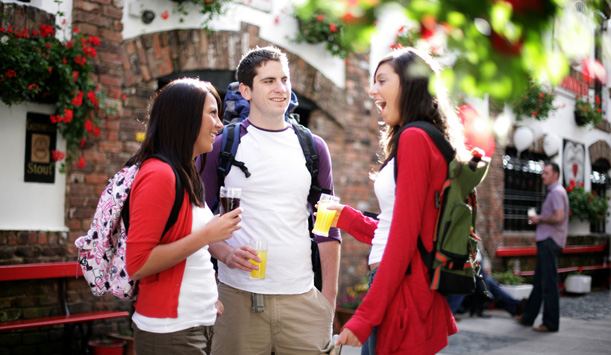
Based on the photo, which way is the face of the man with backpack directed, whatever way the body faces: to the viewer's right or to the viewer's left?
to the viewer's right

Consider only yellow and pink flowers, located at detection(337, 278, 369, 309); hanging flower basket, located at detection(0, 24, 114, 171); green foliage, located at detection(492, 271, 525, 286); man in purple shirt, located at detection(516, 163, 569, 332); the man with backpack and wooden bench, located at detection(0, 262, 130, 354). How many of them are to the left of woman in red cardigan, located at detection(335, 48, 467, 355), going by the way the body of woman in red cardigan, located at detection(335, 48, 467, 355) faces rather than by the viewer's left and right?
0

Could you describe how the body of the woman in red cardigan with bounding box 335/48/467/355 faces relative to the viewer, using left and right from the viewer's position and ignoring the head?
facing to the left of the viewer

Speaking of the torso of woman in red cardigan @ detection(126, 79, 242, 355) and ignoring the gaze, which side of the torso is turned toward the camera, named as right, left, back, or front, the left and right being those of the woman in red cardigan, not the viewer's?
right

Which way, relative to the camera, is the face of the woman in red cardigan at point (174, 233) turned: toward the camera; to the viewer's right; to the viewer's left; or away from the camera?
to the viewer's right

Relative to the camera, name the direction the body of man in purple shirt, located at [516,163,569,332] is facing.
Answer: to the viewer's left

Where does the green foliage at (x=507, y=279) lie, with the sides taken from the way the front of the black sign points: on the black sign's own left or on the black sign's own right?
on the black sign's own left

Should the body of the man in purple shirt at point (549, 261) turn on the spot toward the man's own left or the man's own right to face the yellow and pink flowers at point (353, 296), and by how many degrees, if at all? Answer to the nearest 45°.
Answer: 0° — they already face it

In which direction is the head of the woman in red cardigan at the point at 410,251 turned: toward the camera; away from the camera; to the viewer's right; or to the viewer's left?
to the viewer's left

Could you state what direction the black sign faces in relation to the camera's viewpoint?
facing the viewer

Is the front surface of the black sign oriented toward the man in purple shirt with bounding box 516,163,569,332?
no

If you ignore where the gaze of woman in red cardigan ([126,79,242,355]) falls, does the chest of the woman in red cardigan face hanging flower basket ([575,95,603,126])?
no
